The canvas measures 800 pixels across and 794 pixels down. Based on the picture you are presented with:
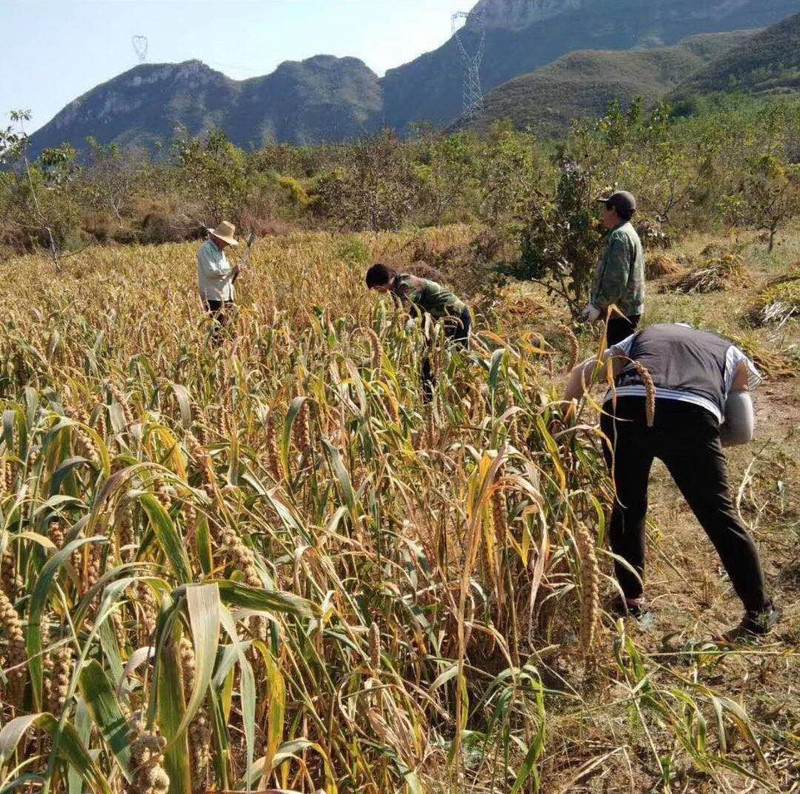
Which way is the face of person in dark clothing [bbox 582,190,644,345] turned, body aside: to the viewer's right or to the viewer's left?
to the viewer's left

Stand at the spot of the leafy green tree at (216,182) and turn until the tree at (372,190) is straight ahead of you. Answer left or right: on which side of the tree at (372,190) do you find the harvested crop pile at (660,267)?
right

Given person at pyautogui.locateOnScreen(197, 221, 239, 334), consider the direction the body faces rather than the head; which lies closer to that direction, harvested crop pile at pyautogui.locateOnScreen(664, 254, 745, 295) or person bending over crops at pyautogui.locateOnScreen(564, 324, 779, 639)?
the harvested crop pile

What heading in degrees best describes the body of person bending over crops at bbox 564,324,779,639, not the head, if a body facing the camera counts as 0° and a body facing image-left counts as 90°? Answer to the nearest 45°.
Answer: approximately 180°

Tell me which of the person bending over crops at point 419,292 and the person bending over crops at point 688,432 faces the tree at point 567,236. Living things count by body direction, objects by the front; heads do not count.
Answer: the person bending over crops at point 688,432

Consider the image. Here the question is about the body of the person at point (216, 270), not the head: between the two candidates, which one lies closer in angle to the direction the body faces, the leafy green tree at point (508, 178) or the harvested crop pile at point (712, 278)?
the harvested crop pile

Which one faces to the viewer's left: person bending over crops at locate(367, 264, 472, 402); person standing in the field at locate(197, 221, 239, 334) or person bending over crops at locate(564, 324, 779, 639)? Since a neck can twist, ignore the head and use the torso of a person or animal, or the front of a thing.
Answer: person bending over crops at locate(367, 264, 472, 402)

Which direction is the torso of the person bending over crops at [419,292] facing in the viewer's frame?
to the viewer's left
